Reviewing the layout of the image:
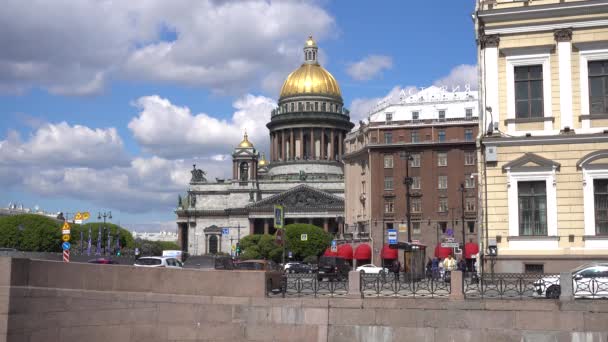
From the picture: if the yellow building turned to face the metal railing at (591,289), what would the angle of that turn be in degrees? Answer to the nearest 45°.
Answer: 0° — it already faces it

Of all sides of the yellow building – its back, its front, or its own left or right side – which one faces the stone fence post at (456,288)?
front

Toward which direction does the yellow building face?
toward the camera

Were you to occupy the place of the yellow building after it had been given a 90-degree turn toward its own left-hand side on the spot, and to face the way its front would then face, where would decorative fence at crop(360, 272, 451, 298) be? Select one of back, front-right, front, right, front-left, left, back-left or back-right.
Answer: back-right

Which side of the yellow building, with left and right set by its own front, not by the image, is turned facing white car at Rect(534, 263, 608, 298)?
front

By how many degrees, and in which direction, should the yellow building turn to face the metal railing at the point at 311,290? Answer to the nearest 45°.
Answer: approximately 45° to its right

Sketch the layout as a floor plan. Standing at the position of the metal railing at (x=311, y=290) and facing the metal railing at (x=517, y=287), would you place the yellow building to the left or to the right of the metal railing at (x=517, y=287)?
left

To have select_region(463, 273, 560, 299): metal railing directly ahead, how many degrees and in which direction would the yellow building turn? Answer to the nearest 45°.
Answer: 0° — it already faces it
